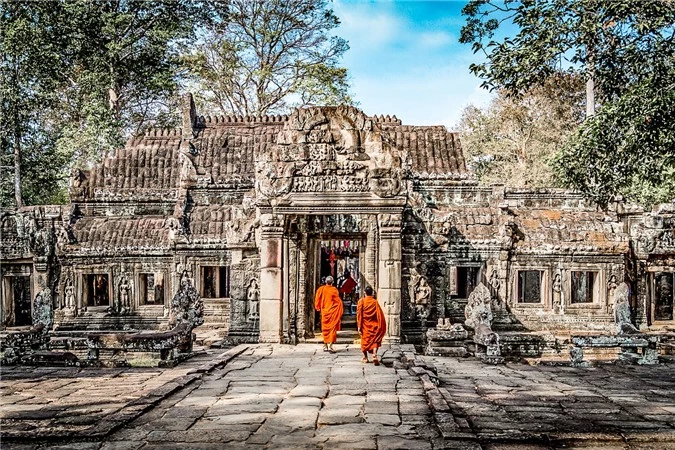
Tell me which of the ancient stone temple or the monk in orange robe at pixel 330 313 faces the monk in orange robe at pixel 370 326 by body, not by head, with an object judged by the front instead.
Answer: the ancient stone temple

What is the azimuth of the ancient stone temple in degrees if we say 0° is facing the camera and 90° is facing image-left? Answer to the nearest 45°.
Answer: approximately 0°

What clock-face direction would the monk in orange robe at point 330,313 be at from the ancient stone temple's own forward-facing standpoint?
The monk in orange robe is roughly at 12 o'clock from the ancient stone temple.

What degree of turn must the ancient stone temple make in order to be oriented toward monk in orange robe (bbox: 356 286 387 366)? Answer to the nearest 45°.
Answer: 0° — it already faces them

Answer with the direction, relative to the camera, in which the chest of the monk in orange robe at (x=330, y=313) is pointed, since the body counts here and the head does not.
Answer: away from the camera

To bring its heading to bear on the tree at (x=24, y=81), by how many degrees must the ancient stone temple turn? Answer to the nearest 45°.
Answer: approximately 135° to its right

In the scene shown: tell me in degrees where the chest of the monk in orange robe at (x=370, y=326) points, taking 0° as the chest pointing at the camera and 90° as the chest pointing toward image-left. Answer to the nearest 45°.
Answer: approximately 180°

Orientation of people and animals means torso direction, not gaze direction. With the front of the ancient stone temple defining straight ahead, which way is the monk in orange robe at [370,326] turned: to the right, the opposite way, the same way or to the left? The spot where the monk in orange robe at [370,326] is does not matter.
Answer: the opposite way
